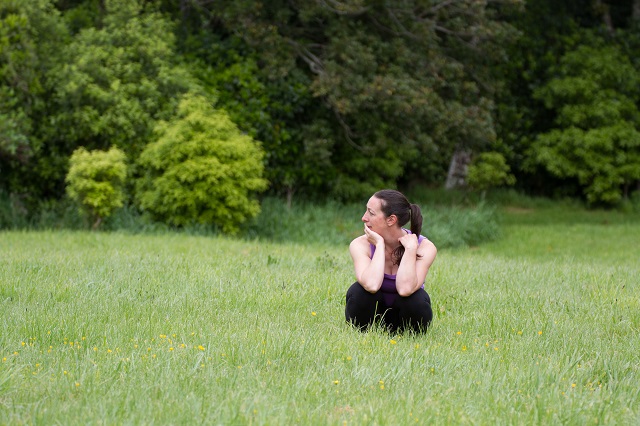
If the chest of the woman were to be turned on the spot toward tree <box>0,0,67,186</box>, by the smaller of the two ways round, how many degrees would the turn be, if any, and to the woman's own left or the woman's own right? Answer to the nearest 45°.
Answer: approximately 135° to the woman's own right

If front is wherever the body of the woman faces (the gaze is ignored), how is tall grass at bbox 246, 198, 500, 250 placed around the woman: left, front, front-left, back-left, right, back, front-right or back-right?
back

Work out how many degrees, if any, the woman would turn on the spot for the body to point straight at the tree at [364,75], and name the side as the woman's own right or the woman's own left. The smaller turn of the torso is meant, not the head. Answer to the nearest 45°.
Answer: approximately 180°

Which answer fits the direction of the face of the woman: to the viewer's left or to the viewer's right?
to the viewer's left

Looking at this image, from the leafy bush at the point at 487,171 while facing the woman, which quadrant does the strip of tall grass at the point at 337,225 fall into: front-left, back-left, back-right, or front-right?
front-right

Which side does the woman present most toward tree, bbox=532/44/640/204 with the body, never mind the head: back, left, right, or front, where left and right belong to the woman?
back

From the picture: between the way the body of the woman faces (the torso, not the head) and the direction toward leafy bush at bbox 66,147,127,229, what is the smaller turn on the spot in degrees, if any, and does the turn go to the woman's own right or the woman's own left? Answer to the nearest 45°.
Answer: approximately 135° to the woman's own right

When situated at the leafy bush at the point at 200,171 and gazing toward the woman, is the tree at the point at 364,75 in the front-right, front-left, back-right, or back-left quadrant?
back-left

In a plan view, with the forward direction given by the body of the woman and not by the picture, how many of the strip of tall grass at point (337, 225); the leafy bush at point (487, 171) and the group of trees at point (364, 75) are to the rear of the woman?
3

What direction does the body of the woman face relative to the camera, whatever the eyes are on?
toward the camera

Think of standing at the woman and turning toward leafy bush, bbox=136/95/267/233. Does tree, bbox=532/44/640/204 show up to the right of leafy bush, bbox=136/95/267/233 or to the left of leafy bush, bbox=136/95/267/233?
right

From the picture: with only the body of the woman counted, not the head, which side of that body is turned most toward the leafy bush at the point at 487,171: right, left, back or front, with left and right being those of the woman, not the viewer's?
back

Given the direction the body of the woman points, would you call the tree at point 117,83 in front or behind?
behind

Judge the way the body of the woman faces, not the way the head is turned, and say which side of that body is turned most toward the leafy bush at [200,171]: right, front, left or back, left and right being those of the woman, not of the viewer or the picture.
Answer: back
